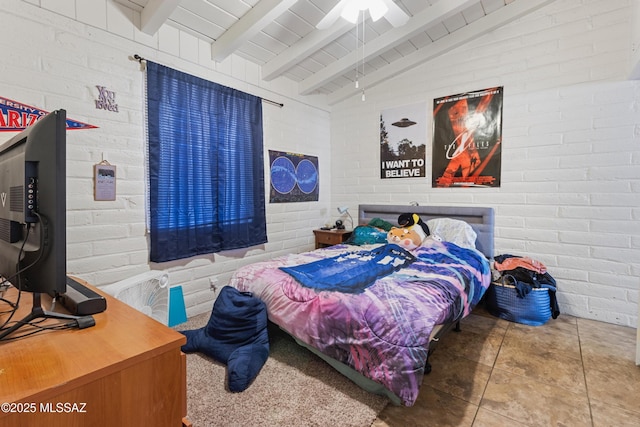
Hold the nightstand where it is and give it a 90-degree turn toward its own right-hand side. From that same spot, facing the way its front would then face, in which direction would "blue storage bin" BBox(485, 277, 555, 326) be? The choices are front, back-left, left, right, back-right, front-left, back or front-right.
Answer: back

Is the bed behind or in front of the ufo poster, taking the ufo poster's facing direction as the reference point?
in front

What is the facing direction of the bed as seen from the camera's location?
facing the viewer and to the left of the viewer

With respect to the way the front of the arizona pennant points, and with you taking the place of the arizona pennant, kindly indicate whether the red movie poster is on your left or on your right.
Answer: on your left

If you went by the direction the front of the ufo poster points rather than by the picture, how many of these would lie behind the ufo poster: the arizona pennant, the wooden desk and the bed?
0

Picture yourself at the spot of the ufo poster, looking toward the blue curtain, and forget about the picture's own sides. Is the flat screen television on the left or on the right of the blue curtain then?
left

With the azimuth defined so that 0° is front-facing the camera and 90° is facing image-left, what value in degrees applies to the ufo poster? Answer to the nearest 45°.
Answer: approximately 0°

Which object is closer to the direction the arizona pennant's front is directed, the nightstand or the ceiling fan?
the ceiling fan

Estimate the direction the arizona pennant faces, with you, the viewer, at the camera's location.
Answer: facing the viewer

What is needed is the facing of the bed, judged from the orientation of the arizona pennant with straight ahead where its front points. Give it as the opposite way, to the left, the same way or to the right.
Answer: to the right

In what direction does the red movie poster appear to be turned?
toward the camera

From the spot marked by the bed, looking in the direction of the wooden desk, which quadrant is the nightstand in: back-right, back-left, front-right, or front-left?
back-right

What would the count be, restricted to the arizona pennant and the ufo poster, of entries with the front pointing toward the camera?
2

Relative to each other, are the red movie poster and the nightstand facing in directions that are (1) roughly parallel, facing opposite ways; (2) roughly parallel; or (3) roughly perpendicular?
roughly parallel

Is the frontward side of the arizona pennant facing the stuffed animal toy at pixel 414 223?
no

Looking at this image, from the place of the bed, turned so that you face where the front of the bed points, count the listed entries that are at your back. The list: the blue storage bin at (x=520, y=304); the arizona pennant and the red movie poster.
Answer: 2

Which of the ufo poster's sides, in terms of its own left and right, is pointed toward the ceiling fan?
front

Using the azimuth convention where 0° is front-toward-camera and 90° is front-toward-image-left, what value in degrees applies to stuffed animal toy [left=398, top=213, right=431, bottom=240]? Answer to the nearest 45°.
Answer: approximately 45°

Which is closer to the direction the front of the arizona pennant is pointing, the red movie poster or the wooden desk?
the wooden desk
